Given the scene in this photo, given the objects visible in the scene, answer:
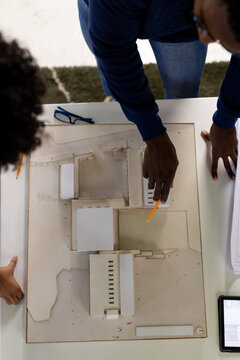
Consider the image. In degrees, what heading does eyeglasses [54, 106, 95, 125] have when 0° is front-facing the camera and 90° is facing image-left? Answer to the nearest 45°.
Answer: approximately 45°
